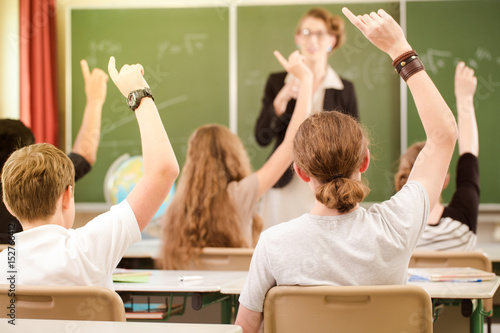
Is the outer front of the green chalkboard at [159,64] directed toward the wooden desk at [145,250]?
yes

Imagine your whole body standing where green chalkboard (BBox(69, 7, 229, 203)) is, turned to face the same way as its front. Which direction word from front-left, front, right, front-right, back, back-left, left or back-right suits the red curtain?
right

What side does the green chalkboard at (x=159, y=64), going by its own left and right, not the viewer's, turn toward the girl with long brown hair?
front

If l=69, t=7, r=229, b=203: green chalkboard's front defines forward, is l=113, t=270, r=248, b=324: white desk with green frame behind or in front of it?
in front

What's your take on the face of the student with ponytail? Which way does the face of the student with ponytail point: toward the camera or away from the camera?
away from the camera

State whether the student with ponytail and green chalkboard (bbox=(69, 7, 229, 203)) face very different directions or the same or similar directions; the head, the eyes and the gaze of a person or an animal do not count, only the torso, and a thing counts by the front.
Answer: very different directions

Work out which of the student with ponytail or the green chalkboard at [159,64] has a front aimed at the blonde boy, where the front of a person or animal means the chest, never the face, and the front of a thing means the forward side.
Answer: the green chalkboard

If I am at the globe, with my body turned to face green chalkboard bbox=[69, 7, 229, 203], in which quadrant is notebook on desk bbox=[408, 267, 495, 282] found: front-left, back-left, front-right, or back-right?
back-right

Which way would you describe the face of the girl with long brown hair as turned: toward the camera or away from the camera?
away from the camera

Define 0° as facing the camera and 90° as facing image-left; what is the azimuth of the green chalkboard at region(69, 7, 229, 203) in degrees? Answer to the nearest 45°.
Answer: approximately 0°

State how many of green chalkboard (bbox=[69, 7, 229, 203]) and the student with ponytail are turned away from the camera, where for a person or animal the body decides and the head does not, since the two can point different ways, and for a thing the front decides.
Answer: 1

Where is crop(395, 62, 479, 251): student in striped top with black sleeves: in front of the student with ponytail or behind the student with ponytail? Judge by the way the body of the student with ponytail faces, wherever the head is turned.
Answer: in front

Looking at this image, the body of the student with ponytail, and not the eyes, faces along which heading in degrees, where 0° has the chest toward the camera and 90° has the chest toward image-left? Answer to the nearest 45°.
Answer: approximately 180°

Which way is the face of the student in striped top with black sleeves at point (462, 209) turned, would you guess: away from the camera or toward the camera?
away from the camera

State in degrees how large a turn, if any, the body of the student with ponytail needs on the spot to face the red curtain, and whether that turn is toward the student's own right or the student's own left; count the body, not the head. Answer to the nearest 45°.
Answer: approximately 45° to the student's own left
